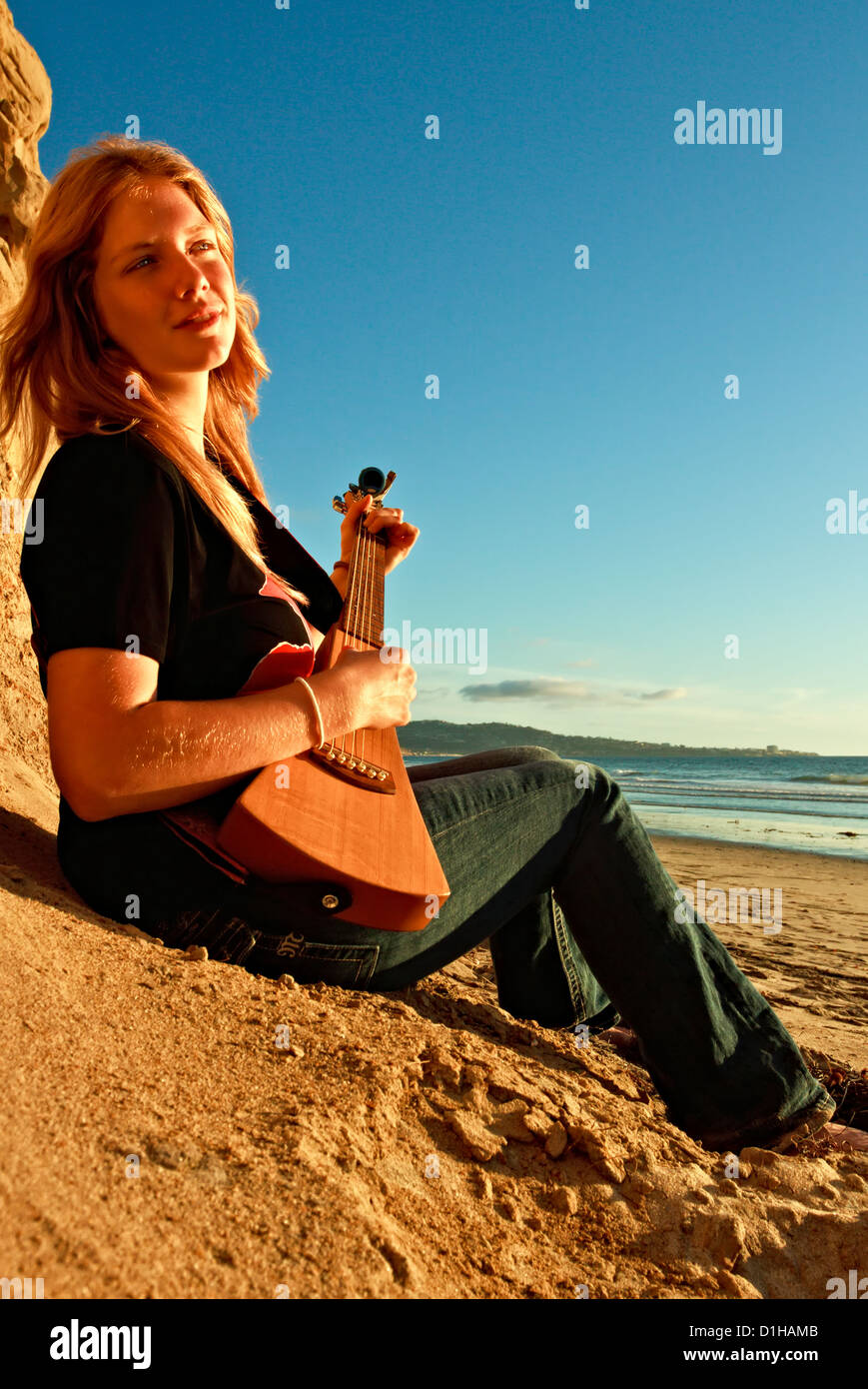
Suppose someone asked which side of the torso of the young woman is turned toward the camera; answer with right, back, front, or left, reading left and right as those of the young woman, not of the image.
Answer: right

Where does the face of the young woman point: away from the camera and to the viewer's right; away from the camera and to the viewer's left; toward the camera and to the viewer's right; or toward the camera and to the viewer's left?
toward the camera and to the viewer's right
